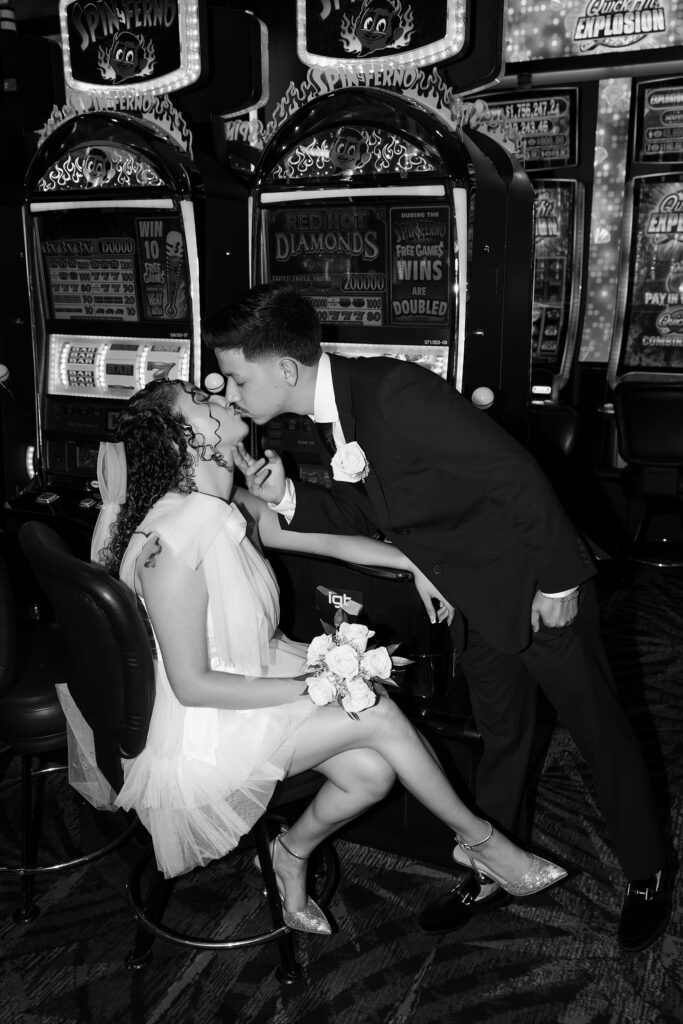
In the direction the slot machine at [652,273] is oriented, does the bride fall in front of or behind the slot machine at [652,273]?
in front

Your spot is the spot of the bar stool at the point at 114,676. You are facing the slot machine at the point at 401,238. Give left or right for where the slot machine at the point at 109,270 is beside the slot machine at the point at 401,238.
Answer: left

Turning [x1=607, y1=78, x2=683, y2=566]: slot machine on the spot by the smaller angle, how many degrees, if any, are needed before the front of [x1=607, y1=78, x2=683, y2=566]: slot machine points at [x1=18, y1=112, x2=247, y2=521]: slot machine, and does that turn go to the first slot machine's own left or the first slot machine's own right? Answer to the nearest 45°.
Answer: approximately 45° to the first slot machine's own right

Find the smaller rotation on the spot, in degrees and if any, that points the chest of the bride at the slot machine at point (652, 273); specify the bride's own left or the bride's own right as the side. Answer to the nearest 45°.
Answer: approximately 45° to the bride's own left

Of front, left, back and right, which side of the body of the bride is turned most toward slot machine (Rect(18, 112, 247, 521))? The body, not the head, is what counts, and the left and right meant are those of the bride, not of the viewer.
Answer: left

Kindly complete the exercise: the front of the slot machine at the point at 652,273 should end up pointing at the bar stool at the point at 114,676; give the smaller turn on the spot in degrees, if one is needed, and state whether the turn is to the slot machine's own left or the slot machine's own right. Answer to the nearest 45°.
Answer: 0° — it already faces it

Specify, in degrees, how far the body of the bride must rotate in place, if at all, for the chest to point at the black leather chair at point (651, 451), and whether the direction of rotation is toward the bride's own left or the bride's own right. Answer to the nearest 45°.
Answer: approximately 45° to the bride's own left

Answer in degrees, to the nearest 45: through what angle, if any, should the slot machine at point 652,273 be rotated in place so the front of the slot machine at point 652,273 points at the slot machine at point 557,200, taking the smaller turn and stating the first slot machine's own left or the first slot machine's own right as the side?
approximately 135° to the first slot machine's own right

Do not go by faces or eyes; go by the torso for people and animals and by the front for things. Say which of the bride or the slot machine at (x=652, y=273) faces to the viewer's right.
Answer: the bride

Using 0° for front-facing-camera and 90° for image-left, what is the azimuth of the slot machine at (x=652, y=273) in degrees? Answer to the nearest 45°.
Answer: approximately 0°

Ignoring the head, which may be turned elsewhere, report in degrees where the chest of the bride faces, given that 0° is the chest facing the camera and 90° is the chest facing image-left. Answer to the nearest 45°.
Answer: approximately 270°

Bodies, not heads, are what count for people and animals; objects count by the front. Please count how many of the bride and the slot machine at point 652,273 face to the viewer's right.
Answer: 1

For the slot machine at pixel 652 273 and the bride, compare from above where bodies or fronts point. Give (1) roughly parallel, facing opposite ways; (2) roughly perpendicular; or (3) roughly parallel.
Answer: roughly perpendicular

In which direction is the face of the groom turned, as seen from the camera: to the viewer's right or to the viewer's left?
to the viewer's left
